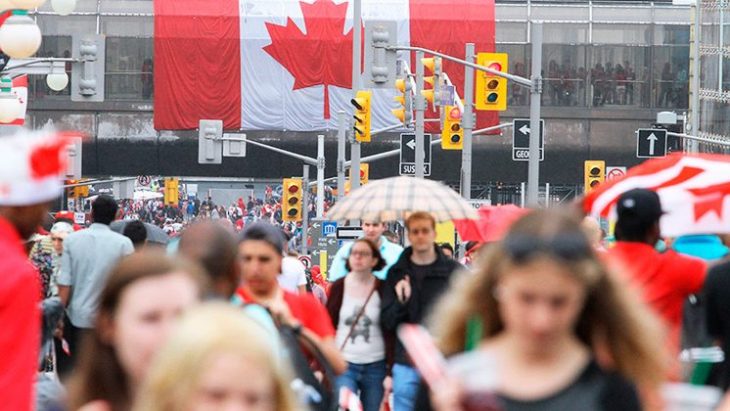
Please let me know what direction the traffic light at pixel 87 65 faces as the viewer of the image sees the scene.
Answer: facing away from the viewer

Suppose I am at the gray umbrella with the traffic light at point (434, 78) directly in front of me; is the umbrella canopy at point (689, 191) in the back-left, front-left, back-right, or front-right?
back-right

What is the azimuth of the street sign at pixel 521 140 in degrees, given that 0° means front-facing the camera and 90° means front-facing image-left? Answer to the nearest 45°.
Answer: approximately 0°

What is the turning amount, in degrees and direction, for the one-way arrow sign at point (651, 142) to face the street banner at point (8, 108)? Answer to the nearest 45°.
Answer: approximately 45° to its right

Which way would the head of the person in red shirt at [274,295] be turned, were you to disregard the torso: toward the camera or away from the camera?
toward the camera

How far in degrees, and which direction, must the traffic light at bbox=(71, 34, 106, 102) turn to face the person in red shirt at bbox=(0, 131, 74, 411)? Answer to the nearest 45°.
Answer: approximately 180°

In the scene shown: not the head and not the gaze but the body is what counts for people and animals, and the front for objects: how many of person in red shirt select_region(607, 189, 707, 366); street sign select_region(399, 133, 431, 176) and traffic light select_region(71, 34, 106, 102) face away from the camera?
2

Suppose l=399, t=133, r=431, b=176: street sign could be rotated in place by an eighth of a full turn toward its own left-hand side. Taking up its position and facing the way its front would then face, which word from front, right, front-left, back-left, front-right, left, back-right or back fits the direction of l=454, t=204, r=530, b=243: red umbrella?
front-right

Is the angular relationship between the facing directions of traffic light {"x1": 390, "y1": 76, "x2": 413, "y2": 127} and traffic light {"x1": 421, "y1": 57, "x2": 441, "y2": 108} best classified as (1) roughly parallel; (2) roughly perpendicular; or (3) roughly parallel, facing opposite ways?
roughly parallel

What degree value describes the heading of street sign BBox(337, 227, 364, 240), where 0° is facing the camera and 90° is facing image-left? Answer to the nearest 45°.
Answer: approximately 0°

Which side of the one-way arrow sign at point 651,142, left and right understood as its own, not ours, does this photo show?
front

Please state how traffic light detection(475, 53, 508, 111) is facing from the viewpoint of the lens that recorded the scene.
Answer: facing the viewer

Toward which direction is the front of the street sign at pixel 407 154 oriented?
toward the camera
